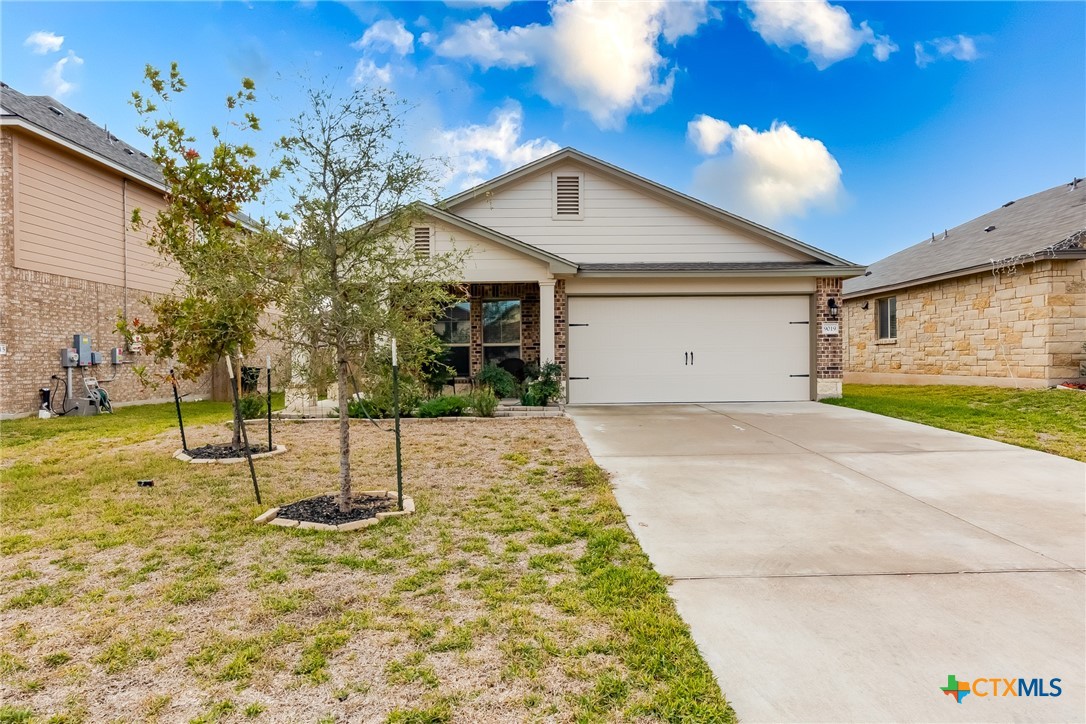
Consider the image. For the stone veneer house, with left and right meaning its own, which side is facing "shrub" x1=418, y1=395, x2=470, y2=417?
right

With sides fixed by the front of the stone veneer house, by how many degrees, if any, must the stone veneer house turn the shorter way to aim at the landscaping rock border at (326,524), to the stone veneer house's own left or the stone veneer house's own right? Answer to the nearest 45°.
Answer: approximately 45° to the stone veneer house's own right

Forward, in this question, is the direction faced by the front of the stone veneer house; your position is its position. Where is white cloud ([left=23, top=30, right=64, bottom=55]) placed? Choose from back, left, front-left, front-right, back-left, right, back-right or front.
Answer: right

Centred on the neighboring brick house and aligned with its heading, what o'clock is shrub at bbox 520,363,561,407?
The shrub is roughly at 9 o'clock from the neighboring brick house.

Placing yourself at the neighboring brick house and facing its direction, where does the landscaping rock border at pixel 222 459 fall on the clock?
The landscaping rock border is roughly at 10 o'clock from the neighboring brick house.

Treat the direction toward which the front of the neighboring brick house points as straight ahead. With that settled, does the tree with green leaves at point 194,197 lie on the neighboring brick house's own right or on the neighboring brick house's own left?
on the neighboring brick house's own left

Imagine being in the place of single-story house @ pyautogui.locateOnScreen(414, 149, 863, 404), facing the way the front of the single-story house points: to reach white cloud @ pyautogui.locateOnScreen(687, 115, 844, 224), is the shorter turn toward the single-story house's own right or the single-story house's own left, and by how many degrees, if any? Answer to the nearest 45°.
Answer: approximately 135° to the single-story house's own left

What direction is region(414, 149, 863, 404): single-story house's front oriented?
toward the camera

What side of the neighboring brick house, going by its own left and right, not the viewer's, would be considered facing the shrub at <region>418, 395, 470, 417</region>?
left

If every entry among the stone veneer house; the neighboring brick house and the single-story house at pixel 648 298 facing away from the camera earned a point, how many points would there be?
0
